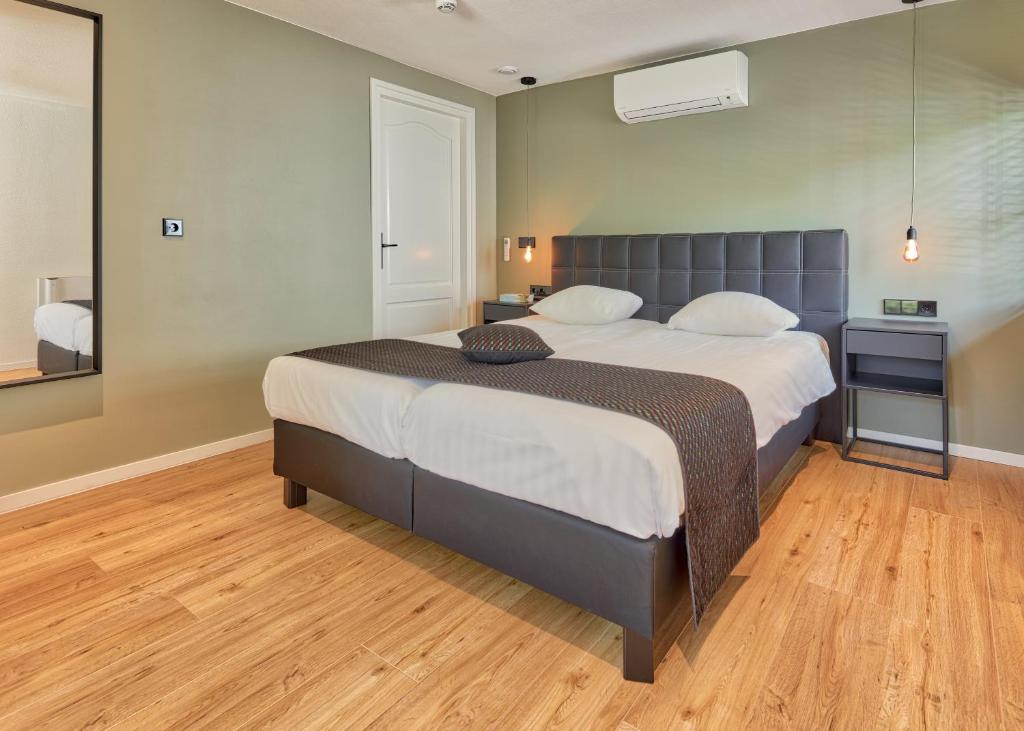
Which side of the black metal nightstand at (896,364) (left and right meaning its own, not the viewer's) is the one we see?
front

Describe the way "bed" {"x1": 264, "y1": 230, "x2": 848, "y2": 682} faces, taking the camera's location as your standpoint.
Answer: facing the viewer and to the left of the viewer

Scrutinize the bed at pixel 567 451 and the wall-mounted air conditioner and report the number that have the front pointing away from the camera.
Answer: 0

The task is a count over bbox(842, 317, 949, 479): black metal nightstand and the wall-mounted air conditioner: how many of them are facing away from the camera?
0

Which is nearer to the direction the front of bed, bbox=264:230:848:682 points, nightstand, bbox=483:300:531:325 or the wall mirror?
the wall mirror

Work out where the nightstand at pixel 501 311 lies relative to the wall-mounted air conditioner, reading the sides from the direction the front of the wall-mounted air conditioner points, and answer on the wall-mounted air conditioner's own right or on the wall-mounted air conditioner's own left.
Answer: on the wall-mounted air conditioner's own right

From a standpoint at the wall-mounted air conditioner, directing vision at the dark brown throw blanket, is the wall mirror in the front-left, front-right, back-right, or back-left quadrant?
front-right

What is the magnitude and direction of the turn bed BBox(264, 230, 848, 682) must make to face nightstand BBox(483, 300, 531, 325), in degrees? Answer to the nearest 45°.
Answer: approximately 135° to its right
